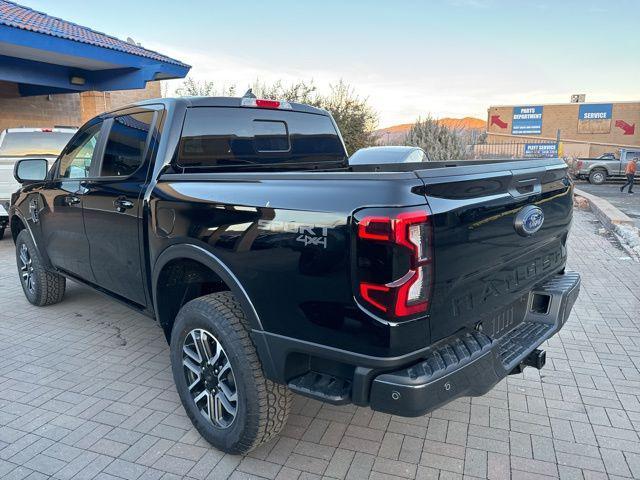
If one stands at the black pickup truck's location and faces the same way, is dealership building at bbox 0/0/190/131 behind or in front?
in front

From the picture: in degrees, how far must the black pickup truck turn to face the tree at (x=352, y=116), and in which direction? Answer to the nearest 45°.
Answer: approximately 45° to its right

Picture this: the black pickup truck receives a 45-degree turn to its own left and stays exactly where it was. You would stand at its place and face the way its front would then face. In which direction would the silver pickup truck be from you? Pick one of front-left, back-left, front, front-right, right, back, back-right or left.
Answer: back-right

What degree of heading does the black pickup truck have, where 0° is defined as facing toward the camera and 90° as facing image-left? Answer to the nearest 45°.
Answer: approximately 135°

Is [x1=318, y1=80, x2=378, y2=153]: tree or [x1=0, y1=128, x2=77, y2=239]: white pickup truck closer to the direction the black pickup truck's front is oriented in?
the white pickup truck

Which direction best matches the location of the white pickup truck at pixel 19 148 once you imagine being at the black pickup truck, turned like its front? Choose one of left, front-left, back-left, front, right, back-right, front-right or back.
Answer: front
